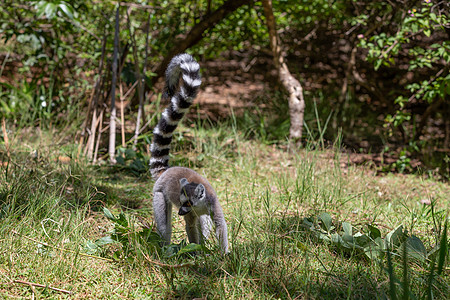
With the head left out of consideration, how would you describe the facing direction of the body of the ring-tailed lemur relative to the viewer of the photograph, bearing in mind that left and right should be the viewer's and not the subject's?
facing the viewer and to the right of the viewer

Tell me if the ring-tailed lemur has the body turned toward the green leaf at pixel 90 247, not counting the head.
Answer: no

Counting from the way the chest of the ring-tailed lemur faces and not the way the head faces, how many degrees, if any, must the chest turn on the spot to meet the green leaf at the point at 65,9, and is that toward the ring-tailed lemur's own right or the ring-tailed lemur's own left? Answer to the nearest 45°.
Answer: approximately 180°

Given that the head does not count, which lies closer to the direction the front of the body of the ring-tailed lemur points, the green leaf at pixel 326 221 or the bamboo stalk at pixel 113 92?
the green leaf

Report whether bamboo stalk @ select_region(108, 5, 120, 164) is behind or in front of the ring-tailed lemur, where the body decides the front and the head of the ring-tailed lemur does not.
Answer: behind

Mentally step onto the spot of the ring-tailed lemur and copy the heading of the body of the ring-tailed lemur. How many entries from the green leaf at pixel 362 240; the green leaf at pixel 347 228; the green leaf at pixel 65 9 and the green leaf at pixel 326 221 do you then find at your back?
1

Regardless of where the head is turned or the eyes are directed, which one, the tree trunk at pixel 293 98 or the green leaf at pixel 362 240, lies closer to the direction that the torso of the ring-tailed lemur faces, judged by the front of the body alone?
the green leaf

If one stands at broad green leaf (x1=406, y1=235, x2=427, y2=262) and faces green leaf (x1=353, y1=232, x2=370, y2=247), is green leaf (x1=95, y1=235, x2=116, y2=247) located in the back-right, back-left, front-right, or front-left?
front-left

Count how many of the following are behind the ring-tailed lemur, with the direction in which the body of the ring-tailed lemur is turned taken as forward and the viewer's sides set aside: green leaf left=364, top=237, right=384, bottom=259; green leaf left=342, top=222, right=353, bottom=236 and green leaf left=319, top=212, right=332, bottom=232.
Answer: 0

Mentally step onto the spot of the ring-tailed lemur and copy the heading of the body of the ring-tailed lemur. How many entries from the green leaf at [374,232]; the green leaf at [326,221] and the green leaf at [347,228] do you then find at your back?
0

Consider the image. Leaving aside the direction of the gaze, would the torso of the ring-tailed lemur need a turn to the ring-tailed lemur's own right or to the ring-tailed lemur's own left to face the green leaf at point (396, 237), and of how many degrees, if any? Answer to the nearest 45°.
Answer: approximately 45° to the ring-tailed lemur's own left

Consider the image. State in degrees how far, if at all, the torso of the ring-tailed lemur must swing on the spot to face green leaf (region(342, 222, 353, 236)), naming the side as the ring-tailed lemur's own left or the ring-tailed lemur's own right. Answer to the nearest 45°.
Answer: approximately 45° to the ring-tailed lemur's own left

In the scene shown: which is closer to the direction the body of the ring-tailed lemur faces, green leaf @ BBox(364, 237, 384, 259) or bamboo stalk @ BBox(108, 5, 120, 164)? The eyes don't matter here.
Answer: the green leaf
